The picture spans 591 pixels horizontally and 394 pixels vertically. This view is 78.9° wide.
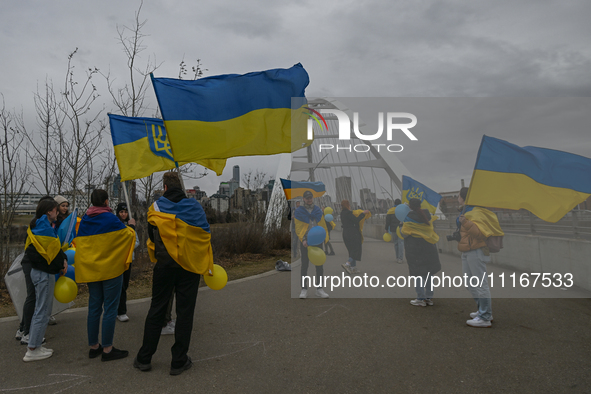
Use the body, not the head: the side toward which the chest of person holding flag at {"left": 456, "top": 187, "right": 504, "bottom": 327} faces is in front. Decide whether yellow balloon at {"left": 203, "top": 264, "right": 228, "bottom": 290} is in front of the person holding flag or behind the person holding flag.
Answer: in front

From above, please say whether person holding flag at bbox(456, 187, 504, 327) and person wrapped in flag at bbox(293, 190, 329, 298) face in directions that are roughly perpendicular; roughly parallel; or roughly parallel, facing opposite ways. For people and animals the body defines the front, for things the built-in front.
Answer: roughly perpendicular

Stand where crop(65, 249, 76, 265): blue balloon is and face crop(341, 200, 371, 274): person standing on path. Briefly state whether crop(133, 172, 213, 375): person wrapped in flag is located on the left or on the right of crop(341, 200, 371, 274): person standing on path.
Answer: right

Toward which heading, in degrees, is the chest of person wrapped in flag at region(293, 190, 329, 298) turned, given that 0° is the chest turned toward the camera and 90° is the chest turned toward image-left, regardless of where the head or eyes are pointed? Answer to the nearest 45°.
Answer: approximately 0°

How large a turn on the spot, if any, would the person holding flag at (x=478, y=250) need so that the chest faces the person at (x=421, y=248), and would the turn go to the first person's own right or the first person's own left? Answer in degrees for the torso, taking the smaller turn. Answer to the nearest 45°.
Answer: approximately 45° to the first person's own right

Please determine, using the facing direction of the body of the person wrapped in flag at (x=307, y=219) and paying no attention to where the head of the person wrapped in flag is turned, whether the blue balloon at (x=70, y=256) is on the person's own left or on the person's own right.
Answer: on the person's own right

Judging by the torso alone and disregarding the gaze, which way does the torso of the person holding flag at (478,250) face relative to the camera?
to the viewer's left

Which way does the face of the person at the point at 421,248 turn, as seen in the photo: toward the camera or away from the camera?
away from the camera

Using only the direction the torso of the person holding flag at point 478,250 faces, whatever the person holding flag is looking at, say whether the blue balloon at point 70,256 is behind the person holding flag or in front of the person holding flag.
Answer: in front

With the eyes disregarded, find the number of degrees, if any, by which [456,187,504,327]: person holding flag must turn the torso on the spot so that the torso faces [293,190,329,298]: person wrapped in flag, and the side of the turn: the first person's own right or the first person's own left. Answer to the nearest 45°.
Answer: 0° — they already face them
